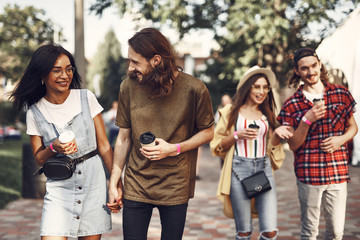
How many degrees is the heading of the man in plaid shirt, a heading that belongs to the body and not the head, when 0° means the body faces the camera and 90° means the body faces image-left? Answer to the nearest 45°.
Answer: approximately 0°

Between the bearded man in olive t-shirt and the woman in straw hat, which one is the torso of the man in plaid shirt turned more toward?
the bearded man in olive t-shirt

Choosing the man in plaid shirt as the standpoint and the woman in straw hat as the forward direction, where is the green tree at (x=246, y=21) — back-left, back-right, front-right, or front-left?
front-right

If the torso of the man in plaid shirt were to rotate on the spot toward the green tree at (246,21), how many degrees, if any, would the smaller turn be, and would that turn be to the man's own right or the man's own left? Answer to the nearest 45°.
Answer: approximately 180°

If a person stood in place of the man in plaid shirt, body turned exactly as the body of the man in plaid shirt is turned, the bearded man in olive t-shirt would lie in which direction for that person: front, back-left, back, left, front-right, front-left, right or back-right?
front-right

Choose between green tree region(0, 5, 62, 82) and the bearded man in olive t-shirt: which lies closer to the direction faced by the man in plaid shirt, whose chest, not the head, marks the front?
the bearded man in olive t-shirt

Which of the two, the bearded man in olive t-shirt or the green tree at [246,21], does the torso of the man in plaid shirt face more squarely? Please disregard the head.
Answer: the bearded man in olive t-shirt

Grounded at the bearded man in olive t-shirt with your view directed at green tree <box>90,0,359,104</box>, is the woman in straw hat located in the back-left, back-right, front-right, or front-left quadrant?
front-right

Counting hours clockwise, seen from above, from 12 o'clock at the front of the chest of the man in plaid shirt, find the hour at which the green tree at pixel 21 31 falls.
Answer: The green tree is roughly at 4 o'clock from the man in plaid shirt.

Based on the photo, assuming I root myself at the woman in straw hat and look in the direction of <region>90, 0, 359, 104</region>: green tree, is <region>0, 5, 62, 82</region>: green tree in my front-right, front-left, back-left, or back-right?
front-left

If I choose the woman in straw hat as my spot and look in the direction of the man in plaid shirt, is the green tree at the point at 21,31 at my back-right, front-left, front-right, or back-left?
back-left
